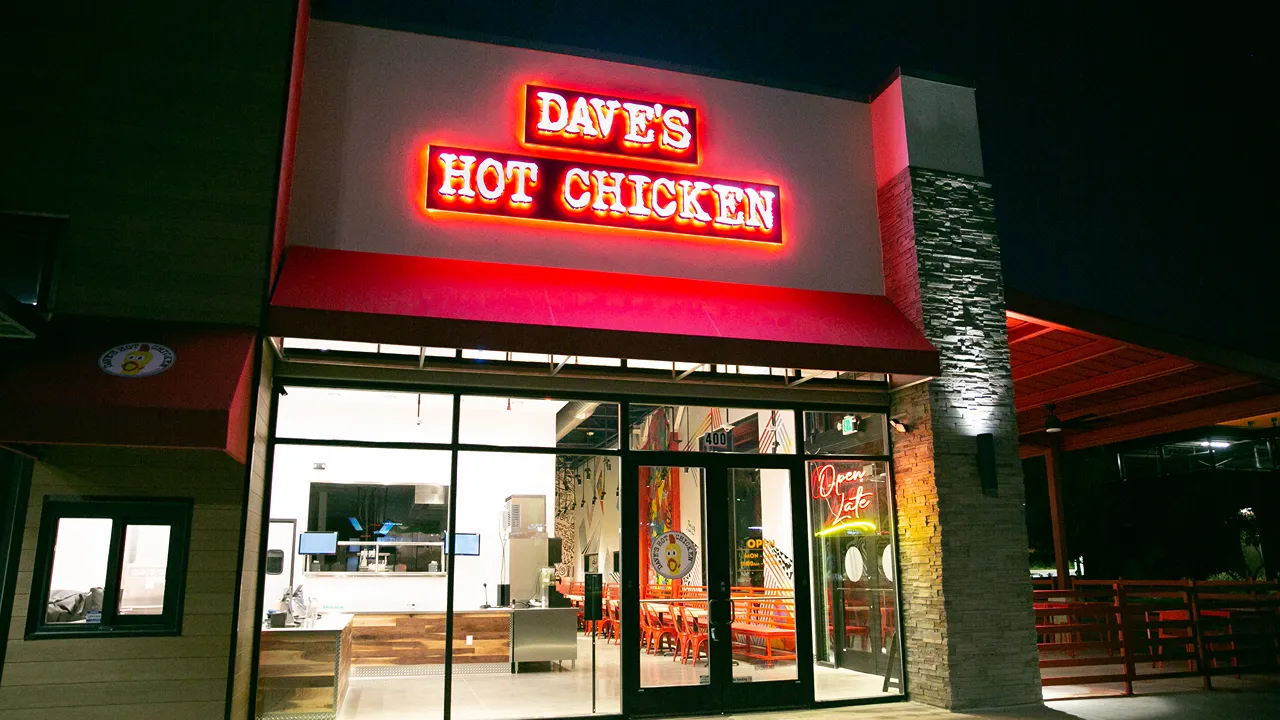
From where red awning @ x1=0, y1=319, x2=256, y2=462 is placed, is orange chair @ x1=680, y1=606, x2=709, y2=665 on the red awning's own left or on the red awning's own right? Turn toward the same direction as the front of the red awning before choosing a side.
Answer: on the red awning's own left

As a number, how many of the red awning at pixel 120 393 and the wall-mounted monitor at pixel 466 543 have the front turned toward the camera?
2

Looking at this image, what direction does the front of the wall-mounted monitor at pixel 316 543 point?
toward the camera

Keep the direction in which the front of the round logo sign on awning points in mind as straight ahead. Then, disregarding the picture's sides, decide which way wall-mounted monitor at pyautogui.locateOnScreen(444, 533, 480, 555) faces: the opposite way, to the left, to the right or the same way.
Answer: the same way

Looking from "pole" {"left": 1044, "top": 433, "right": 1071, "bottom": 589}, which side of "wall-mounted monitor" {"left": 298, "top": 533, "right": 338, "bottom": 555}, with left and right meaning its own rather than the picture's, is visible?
left

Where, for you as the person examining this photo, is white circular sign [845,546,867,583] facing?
facing the viewer and to the left of the viewer

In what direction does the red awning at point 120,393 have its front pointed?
toward the camera

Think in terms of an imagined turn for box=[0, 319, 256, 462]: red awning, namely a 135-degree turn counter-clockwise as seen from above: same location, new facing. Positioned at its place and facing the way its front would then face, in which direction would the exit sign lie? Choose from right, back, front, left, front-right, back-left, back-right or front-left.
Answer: front-right

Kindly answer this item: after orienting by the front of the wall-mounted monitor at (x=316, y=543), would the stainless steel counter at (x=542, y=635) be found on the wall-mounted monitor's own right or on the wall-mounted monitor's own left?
on the wall-mounted monitor's own left

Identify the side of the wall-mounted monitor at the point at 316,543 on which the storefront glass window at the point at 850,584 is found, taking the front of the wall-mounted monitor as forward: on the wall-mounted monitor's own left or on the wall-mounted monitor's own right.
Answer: on the wall-mounted monitor's own left

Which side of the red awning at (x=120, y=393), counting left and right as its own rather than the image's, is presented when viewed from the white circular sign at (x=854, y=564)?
left

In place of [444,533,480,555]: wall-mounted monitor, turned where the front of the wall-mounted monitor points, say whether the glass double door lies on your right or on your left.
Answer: on your left

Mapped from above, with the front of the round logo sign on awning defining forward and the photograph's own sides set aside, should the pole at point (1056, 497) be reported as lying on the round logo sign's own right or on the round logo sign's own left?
on the round logo sign's own left

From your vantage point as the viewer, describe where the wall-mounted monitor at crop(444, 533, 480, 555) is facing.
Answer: facing the viewer

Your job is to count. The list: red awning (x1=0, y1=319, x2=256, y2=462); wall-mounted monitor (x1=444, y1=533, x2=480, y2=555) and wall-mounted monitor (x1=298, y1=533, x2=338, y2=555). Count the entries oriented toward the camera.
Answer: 3

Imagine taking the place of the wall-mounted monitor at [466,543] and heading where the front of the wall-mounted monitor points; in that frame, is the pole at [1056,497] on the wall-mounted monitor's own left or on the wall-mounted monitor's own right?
on the wall-mounted monitor's own left
